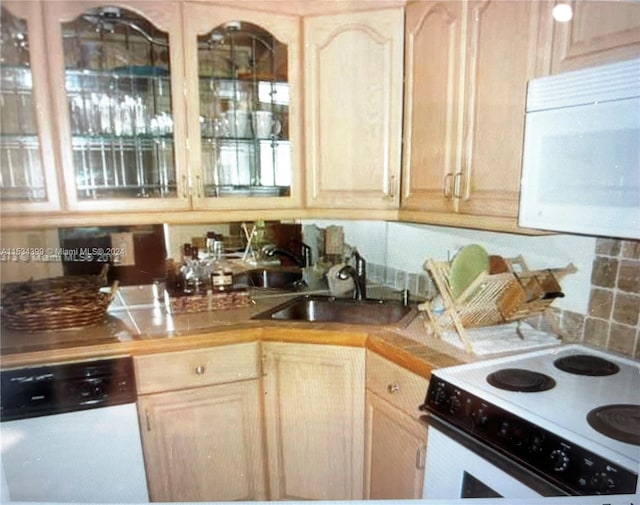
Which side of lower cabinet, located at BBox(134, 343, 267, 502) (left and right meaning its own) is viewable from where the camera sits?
front

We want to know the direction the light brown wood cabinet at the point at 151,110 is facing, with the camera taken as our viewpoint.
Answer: facing the viewer

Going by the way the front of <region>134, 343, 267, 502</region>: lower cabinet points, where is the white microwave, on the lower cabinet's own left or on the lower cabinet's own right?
on the lower cabinet's own left

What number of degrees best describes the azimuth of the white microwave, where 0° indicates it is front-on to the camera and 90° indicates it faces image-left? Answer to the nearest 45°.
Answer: approximately 45°

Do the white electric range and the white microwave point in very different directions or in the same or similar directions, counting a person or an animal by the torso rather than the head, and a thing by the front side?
same or similar directions

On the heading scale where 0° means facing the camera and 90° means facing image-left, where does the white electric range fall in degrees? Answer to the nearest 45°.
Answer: approximately 45°

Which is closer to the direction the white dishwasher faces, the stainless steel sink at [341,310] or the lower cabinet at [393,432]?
the lower cabinet

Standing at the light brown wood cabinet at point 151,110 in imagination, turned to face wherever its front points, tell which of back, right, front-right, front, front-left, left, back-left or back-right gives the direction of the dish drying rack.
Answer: front-left
